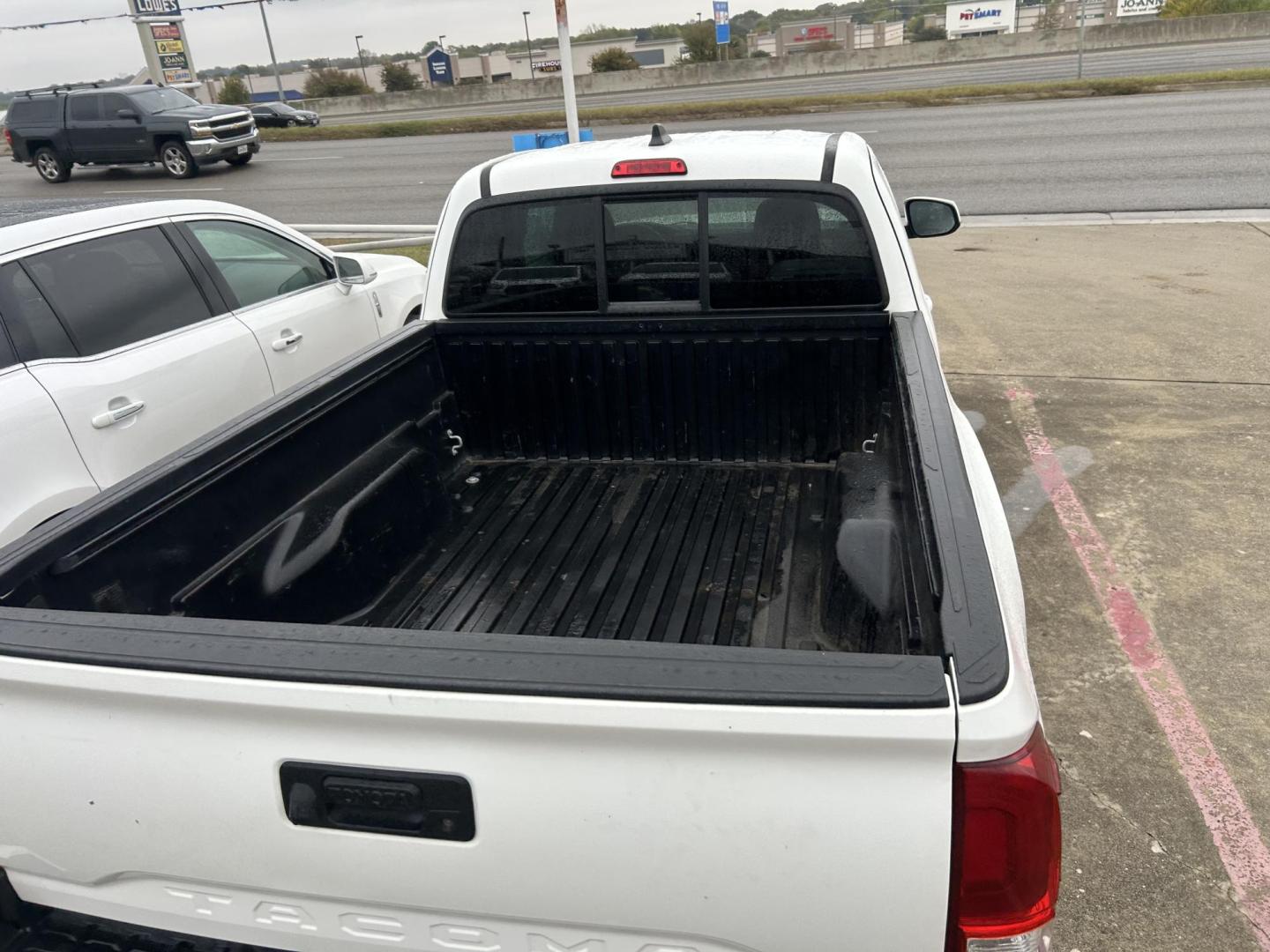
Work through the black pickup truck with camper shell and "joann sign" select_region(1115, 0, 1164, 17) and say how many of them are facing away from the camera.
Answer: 0

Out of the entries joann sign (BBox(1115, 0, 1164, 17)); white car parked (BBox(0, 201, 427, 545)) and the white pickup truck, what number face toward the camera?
1

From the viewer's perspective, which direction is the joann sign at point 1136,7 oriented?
toward the camera

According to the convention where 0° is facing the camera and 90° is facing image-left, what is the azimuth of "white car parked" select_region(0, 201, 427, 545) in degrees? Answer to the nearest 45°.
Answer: approximately 225°

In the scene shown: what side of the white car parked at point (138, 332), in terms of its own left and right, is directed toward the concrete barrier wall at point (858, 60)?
front

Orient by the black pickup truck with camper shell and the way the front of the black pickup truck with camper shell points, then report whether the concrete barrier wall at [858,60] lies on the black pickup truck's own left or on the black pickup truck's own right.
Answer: on the black pickup truck's own left

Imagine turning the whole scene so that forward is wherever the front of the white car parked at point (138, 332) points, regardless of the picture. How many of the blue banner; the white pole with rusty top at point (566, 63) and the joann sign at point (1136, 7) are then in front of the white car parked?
3

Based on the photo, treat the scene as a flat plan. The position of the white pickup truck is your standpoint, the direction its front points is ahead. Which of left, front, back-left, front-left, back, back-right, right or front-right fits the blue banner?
front

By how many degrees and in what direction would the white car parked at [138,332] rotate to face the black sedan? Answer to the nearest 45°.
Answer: approximately 45° to its left

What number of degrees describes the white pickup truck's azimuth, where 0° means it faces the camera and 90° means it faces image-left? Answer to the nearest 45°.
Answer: approximately 180°

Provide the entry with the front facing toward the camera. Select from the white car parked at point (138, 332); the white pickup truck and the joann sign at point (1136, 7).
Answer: the joann sign

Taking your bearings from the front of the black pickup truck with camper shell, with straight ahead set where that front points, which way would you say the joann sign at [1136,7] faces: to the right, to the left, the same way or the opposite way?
to the right
